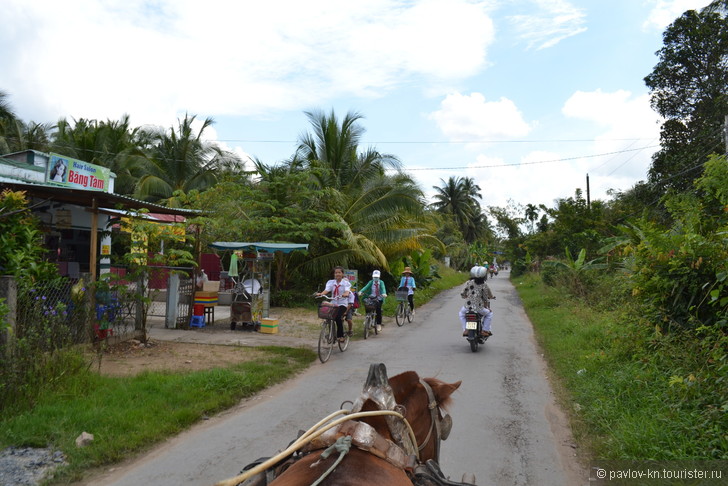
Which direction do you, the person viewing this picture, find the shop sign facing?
facing the viewer and to the right of the viewer

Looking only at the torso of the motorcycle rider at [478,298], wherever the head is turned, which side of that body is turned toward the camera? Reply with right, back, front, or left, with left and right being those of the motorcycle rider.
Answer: back

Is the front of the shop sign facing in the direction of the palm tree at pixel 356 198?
no

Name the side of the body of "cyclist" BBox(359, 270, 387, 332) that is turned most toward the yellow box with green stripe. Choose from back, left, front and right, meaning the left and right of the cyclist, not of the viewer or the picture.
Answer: right

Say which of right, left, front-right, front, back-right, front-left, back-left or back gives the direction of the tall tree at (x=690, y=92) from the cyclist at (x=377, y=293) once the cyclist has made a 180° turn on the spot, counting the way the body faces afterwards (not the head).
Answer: front-right

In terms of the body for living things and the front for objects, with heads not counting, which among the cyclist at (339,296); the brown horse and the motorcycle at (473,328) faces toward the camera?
the cyclist

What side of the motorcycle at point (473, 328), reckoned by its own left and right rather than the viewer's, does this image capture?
back

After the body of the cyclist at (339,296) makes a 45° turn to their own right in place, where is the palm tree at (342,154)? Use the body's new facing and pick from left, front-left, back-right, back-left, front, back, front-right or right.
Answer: back-right

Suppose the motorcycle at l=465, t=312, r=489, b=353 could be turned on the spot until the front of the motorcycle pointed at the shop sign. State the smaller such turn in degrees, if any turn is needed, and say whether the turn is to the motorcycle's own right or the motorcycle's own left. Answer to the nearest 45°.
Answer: approximately 90° to the motorcycle's own left

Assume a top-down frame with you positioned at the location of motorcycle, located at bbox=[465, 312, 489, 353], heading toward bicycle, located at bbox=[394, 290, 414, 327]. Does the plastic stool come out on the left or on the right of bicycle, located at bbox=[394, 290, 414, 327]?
left

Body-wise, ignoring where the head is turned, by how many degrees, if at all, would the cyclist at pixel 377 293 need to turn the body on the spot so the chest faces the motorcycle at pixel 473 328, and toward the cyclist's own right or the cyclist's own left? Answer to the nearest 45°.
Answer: approximately 45° to the cyclist's own left

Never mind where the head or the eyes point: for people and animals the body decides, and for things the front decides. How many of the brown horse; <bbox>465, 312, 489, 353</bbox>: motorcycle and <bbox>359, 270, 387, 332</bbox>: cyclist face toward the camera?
1

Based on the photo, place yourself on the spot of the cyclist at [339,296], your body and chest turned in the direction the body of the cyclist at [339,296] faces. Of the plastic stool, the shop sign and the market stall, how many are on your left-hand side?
0

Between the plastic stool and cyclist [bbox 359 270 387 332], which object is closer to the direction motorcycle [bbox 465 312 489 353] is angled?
the cyclist

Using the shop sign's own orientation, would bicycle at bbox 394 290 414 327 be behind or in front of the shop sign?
in front

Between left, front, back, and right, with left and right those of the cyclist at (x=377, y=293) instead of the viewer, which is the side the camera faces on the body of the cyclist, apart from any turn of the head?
front

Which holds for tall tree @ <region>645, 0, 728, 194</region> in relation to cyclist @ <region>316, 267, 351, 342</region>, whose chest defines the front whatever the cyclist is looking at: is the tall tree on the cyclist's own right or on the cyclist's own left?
on the cyclist's own left
